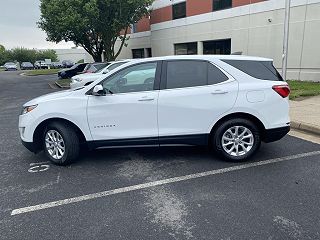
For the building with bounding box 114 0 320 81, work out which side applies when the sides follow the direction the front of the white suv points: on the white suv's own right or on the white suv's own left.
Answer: on the white suv's own right

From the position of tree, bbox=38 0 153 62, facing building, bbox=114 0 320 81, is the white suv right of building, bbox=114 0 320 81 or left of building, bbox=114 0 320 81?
right

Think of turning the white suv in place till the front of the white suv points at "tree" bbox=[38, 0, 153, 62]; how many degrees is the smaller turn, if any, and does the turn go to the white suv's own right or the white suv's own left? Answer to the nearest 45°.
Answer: approximately 90° to the white suv's own right

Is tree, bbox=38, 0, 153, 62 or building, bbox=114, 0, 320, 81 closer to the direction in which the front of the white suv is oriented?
the tree

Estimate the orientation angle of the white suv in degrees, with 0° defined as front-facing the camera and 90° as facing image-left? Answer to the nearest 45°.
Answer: approximately 90°

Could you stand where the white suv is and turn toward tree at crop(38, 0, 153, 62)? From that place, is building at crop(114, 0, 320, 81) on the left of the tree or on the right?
right
